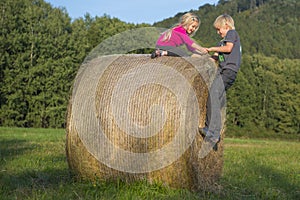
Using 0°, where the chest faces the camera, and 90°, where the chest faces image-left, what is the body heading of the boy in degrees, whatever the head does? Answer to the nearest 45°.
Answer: approximately 90°

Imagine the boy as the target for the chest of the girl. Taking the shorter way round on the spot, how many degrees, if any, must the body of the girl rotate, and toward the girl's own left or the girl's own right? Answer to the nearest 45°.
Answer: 0° — they already face them

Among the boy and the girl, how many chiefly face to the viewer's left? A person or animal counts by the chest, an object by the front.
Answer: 1

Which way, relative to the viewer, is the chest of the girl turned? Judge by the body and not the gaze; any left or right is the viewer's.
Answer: facing to the right of the viewer

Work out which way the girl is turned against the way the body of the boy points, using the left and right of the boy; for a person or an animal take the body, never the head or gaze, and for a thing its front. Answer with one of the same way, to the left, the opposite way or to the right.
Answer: the opposite way

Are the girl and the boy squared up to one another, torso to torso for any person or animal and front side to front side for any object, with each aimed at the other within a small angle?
yes

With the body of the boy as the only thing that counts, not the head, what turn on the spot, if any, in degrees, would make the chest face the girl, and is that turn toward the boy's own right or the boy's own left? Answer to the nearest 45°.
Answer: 0° — they already face them
